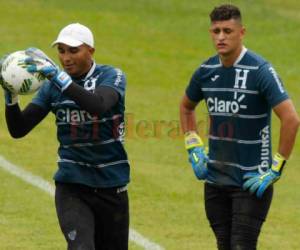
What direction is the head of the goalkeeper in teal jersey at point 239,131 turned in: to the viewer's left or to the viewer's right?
to the viewer's left

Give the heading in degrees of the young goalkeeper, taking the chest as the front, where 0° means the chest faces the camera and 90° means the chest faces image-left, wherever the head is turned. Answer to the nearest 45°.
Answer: approximately 45°

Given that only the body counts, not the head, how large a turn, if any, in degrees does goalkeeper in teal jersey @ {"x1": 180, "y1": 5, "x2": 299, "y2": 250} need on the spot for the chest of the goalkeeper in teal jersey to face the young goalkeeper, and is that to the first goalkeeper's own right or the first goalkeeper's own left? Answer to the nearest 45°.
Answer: approximately 45° to the first goalkeeper's own right

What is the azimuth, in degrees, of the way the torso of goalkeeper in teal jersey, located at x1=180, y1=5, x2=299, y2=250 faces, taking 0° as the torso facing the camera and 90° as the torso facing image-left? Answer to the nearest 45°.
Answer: approximately 45°

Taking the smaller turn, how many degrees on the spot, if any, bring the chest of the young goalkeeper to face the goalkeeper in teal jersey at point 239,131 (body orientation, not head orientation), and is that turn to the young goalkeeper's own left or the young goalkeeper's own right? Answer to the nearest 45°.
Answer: approximately 135° to the young goalkeeper's own left
